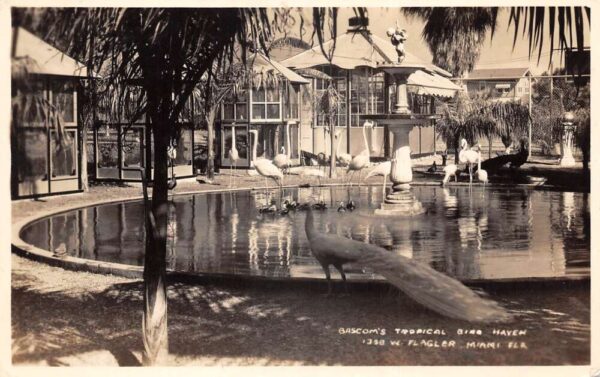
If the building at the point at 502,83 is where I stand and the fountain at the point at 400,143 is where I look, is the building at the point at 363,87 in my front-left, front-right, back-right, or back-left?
front-right

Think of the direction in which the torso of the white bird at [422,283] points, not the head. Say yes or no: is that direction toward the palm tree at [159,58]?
no

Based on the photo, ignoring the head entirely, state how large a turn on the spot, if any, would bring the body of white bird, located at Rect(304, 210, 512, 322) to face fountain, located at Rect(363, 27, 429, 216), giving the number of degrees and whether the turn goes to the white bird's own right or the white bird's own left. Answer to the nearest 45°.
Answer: approximately 45° to the white bird's own right

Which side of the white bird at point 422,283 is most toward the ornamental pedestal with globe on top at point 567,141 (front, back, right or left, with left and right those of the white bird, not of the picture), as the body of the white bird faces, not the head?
right

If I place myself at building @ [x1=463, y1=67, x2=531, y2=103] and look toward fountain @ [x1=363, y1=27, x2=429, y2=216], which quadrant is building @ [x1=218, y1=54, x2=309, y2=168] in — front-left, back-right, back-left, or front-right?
front-right

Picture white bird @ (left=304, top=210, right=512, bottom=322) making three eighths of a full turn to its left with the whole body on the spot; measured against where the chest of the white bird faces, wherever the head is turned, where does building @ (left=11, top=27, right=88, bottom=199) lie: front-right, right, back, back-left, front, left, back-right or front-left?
back

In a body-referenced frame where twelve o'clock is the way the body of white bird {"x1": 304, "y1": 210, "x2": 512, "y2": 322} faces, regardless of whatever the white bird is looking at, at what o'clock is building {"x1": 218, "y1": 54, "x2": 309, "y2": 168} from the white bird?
The building is roughly at 1 o'clock from the white bird.

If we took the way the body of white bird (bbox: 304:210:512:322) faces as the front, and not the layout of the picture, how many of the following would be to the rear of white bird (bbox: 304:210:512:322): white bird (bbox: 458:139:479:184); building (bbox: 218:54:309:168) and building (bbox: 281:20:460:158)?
0

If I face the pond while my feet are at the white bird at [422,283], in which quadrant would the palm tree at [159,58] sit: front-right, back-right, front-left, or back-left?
back-left

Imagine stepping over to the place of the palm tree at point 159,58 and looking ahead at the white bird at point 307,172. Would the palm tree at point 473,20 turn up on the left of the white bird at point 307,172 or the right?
right

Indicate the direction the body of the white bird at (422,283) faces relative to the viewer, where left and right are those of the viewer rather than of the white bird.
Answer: facing away from the viewer and to the left of the viewer
